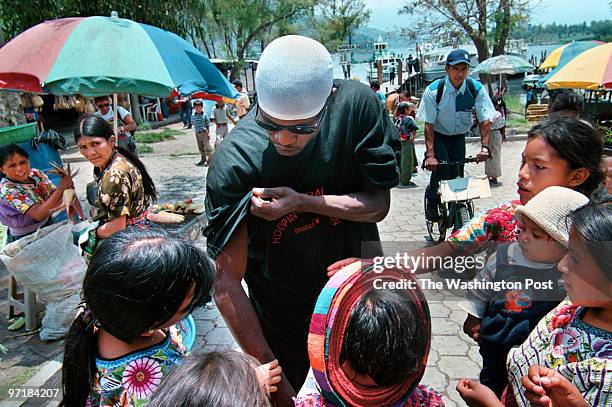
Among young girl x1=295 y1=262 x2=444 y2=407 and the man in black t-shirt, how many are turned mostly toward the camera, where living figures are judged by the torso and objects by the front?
1

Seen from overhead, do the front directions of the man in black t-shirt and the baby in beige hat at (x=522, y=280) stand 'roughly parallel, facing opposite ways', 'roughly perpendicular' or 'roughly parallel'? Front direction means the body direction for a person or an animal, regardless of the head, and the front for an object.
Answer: roughly perpendicular

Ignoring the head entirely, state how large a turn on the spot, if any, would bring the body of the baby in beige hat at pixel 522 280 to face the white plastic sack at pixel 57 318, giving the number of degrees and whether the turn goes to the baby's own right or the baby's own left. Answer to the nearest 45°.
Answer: approximately 45° to the baby's own right

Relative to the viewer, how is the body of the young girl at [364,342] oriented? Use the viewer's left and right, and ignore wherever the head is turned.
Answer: facing away from the viewer

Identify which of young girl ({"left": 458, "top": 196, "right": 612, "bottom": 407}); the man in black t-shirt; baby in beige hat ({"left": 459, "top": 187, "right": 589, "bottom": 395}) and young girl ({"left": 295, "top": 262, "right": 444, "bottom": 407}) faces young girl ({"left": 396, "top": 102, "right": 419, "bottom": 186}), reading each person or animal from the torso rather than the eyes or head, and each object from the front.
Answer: young girl ({"left": 295, "top": 262, "right": 444, "bottom": 407})

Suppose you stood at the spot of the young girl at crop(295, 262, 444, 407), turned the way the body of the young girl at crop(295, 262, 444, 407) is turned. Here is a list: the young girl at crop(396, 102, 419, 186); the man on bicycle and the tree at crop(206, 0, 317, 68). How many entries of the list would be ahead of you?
3

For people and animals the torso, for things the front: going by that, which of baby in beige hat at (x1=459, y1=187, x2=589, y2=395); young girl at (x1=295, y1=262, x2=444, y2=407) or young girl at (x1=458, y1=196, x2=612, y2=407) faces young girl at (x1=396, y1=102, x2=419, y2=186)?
young girl at (x1=295, y1=262, x2=444, y2=407)

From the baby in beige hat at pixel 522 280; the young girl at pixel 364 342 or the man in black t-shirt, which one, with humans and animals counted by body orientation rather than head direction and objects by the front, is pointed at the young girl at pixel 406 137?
the young girl at pixel 364 342

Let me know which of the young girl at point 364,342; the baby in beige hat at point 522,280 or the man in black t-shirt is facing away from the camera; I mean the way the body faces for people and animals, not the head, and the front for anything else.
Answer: the young girl at point 364,342

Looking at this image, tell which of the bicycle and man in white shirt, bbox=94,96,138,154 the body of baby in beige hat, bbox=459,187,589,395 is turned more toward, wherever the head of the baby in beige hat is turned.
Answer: the man in white shirt
